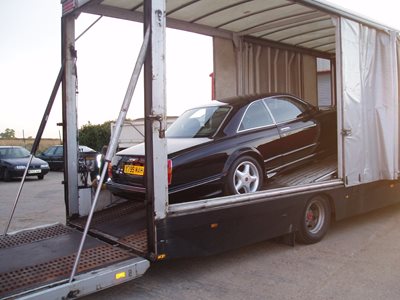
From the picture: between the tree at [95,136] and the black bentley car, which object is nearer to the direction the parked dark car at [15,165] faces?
the black bentley car

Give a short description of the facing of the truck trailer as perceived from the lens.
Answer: facing away from the viewer and to the right of the viewer

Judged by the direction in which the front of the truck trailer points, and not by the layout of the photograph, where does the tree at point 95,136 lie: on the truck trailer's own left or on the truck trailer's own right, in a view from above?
on the truck trailer's own left

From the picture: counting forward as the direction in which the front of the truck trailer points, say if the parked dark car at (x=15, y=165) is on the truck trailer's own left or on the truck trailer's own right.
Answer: on the truck trailer's own left

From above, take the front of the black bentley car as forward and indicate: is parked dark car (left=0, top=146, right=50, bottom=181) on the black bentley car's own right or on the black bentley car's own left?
on the black bentley car's own left

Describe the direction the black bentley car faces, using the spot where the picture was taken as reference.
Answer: facing away from the viewer and to the right of the viewer
